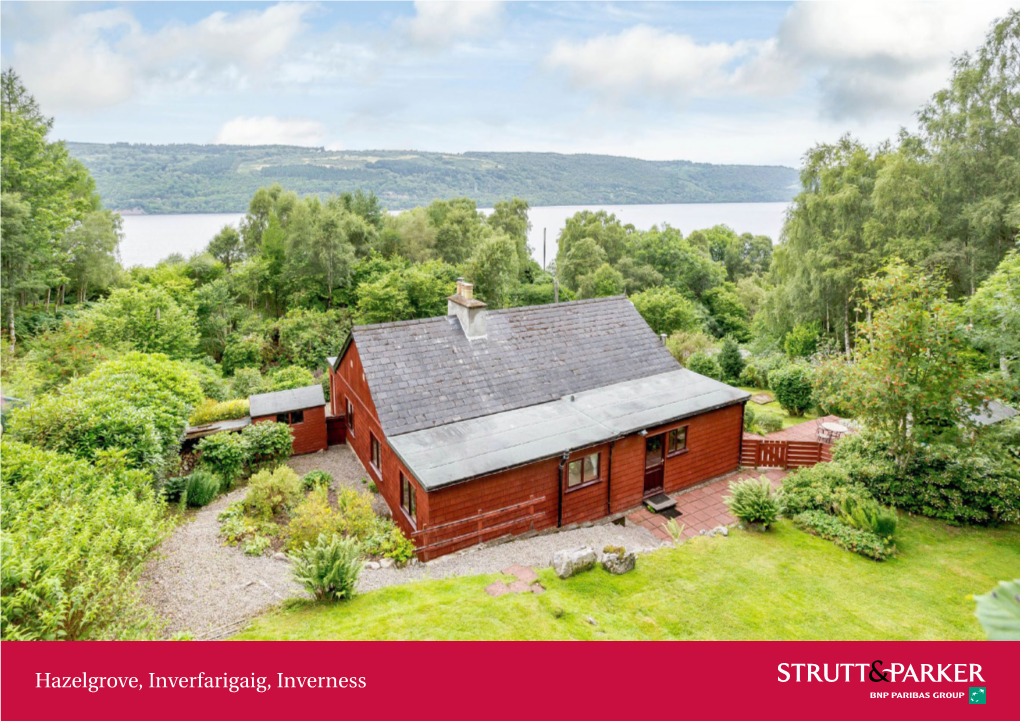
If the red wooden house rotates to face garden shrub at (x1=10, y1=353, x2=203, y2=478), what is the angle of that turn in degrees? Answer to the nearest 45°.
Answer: approximately 135° to its right

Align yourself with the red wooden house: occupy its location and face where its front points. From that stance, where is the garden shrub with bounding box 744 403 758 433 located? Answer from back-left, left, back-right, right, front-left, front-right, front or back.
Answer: left

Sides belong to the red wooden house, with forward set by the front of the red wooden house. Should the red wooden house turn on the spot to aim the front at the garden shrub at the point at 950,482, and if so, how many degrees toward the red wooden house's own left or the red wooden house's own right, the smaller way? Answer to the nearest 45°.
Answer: approximately 45° to the red wooden house's own left

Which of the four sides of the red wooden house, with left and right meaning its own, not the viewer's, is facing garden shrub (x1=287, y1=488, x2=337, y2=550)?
right

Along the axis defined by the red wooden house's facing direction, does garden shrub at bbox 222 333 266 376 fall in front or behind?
behind

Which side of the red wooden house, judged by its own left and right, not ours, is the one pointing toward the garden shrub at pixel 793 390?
left

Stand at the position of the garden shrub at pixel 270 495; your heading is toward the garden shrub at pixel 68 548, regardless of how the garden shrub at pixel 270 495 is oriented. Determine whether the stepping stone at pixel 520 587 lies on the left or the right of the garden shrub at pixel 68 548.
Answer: left

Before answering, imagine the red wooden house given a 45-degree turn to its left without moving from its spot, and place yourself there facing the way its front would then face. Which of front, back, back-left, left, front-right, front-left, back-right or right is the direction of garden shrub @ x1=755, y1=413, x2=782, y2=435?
front-left

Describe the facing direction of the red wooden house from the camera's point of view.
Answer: facing the viewer and to the right of the viewer

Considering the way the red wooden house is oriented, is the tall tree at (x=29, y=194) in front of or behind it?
behind

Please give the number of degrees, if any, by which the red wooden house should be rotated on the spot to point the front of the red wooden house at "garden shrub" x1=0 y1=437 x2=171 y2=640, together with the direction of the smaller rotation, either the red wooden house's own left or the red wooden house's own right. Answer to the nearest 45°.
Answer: approximately 90° to the red wooden house's own right
